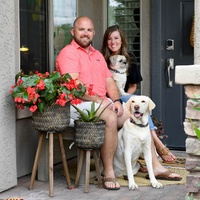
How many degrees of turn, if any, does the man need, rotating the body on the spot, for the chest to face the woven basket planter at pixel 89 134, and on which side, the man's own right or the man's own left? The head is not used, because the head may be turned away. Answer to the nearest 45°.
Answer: approximately 45° to the man's own right

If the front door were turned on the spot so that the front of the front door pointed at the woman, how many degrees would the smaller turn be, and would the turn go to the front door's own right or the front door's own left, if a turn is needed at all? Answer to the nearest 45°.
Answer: approximately 45° to the front door's own right

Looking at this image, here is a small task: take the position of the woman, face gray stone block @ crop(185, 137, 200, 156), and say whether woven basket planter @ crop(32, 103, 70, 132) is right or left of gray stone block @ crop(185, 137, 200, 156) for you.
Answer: right

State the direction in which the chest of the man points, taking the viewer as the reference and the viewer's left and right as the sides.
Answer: facing the viewer and to the right of the viewer

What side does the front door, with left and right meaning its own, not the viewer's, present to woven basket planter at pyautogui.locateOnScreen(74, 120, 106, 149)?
front

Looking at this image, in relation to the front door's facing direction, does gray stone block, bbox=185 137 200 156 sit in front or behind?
in front

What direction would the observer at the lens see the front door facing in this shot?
facing the viewer

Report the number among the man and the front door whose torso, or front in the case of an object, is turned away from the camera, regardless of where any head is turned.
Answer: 0
